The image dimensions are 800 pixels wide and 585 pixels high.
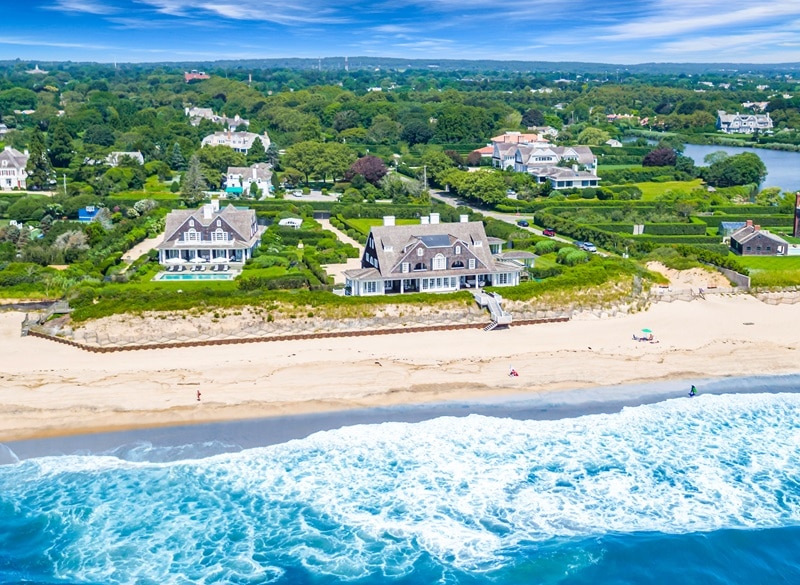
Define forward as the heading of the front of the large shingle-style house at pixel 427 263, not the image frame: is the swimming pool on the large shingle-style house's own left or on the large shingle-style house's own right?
on the large shingle-style house's own right

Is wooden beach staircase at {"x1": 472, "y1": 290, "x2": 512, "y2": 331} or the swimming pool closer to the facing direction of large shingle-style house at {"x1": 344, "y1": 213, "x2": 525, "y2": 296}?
the wooden beach staircase

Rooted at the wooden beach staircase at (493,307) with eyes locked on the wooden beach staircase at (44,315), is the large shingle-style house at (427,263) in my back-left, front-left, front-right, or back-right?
front-right

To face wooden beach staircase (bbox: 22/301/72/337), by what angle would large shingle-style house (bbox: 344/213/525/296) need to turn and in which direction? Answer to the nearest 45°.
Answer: approximately 90° to its right

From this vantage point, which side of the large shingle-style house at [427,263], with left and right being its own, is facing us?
front

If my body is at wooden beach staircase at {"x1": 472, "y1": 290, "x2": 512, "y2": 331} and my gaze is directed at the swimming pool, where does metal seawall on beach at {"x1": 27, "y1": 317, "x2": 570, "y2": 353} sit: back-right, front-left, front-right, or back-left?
front-left

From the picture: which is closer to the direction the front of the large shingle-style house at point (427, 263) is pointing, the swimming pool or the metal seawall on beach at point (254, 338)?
the metal seawall on beach
